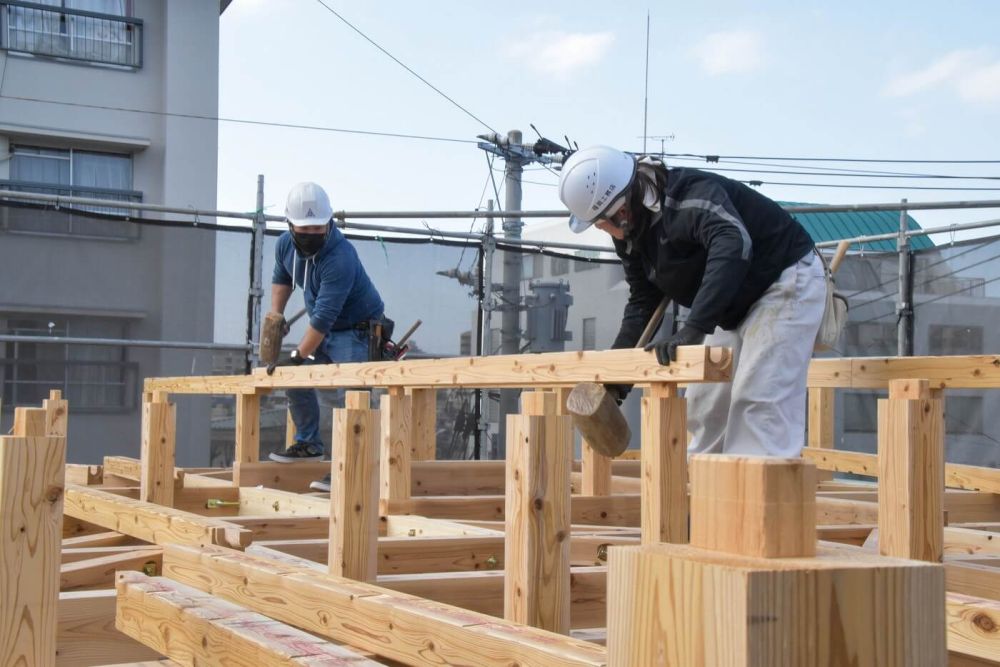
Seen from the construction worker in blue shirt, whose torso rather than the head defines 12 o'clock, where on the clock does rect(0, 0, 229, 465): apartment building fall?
The apartment building is roughly at 4 o'clock from the construction worker in blue shirt.

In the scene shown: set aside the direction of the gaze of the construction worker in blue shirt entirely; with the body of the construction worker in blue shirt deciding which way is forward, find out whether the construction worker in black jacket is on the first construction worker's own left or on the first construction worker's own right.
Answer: on the first construction worker's own left

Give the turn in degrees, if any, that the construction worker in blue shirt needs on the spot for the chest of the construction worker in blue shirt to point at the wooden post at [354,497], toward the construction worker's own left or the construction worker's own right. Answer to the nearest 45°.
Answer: approximately 45° to the construction worker's own left

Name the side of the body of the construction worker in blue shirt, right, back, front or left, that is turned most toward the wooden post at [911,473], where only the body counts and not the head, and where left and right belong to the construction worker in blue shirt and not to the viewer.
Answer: left

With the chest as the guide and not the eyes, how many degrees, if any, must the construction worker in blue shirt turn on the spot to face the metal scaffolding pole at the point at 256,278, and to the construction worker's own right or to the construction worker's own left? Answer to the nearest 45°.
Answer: approximately 135° to the construction worker's own right

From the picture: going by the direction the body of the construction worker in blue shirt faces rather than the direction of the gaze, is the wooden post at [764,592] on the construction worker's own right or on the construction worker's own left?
on the construction worker's own left

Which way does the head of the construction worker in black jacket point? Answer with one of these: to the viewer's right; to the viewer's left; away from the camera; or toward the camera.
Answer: to the viewer's left

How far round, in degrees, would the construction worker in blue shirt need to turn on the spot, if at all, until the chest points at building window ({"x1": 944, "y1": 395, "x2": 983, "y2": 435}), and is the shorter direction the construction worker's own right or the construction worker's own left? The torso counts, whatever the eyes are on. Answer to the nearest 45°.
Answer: approximately 135° to the construction worker's own left

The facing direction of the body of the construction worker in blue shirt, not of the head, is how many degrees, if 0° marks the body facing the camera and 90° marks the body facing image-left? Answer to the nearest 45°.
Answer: approximately 45°

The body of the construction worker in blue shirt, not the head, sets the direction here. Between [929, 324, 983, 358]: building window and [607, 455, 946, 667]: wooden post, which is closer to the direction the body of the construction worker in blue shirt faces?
the wooden post

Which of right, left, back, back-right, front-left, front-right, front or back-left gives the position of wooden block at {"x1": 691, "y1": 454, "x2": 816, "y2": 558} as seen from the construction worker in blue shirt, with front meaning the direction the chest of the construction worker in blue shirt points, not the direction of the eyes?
front-left

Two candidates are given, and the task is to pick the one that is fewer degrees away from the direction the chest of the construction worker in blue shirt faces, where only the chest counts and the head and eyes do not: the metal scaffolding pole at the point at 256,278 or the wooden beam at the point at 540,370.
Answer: the wooden beam

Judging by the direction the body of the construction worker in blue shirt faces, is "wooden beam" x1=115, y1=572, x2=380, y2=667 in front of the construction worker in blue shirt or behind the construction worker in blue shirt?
in front
